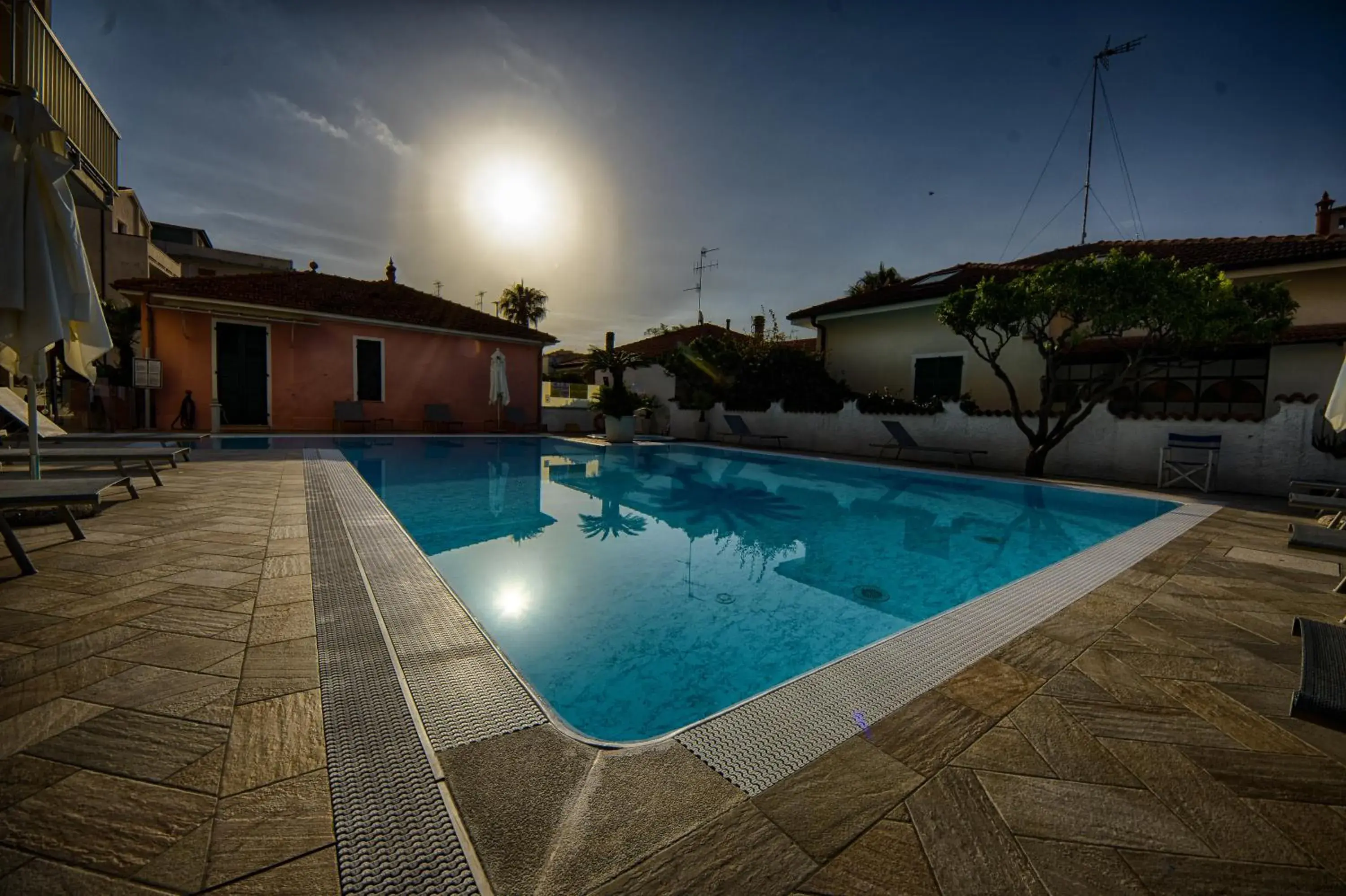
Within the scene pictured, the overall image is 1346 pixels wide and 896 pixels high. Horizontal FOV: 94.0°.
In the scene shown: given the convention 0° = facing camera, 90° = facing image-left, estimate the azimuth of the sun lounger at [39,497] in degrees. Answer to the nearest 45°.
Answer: approximately 270°

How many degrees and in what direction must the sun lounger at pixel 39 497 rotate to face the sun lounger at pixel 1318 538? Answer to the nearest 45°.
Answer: approximately 45° to its right

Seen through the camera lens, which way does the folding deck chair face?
facing the viewer and to the left of the viewer

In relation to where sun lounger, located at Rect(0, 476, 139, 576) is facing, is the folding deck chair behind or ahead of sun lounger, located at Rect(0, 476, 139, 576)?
ahead

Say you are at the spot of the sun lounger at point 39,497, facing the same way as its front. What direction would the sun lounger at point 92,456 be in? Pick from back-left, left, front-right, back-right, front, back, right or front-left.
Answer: left

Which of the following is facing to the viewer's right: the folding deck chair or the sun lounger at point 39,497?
the sun lounger

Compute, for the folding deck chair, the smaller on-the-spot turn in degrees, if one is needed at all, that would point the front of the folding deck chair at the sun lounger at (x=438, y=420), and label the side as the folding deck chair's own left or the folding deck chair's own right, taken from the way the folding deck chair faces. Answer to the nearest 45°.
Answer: approximately 45° to the folding deck chair's own right

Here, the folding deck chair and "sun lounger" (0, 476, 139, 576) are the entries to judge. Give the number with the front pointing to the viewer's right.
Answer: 1

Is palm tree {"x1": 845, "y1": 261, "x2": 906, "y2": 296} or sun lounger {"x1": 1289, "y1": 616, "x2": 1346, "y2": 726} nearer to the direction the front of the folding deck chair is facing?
the sun lounger

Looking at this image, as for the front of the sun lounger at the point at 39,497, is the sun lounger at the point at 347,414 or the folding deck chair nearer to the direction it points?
the folding deck chair

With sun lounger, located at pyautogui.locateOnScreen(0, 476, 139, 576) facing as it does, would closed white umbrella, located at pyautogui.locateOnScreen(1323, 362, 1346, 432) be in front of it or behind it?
in front
